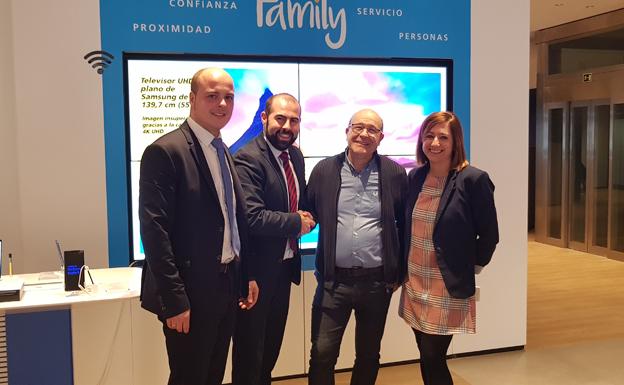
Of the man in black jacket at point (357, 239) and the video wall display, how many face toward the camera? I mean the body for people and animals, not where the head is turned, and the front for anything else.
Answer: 2

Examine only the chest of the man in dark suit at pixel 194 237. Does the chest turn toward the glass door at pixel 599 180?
no

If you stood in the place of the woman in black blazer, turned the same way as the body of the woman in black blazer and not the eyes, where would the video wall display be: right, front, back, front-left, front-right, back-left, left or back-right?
right

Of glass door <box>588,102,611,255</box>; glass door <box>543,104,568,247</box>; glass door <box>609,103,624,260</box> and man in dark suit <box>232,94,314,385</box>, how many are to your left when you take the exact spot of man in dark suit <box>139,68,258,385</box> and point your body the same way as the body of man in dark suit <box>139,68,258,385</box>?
4

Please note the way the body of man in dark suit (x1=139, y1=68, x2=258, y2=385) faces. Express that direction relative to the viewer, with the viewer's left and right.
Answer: facing the viewer and to the right of the viewer

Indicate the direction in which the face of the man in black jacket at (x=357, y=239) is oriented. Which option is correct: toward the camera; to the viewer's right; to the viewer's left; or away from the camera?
toward the camera

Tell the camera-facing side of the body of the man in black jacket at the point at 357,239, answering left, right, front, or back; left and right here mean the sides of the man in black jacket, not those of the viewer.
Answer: front

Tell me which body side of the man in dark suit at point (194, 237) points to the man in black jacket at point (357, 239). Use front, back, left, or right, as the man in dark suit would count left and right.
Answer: left

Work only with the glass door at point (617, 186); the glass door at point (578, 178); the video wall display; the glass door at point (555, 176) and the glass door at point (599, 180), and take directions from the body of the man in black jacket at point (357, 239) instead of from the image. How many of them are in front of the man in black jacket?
0

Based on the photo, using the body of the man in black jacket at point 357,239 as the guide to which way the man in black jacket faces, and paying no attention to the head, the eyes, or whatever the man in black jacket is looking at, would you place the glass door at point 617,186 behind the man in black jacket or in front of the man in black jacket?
behind

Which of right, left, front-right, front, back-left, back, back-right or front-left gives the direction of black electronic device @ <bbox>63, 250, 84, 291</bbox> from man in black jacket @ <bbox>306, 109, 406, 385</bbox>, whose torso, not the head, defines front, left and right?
right

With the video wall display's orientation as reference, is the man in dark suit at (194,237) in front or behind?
in front

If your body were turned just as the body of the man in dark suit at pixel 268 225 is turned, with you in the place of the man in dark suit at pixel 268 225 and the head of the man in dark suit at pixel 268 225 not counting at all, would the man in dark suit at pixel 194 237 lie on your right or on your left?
on your right

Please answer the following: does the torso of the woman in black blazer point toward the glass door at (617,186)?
no

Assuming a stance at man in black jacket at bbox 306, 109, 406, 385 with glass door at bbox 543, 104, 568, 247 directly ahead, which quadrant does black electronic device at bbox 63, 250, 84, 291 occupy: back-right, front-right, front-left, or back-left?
back-left

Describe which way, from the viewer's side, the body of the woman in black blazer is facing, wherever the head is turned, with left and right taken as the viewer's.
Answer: facing the viewer and to the left of the viewer

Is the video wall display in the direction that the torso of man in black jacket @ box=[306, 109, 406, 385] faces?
no

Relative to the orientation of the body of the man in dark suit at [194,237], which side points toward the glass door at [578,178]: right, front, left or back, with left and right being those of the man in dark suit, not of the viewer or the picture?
left
